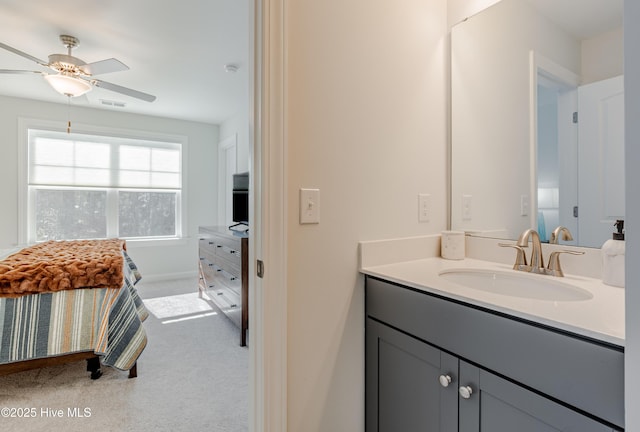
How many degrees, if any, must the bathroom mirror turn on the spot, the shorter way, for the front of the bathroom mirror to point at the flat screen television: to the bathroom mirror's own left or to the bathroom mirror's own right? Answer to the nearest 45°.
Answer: approximately 45° to the bathroom mirror's own right

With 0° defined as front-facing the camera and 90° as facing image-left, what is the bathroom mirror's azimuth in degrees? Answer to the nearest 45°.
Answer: approximately 45°

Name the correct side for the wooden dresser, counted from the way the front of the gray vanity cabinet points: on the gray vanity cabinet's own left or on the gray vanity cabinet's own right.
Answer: on the gray vanity cabinet's own right

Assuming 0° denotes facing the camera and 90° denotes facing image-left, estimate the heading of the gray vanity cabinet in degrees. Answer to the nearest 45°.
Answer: approximately 45°

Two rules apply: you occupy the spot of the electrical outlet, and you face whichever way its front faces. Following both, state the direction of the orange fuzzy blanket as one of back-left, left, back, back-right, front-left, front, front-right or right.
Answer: back-right

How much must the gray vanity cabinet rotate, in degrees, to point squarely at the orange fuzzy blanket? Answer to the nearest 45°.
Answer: approximately 45° to its right

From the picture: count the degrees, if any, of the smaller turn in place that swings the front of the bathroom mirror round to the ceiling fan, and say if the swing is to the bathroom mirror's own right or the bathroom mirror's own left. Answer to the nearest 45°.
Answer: approximately 45° to the bathroom mirror's own right
